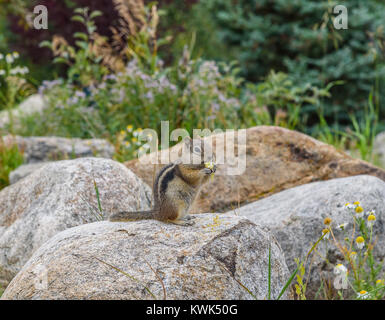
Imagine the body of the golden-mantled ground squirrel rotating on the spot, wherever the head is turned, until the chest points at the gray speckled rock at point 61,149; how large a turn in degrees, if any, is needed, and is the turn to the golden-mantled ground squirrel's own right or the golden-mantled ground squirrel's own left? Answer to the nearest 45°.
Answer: approximately 90° to the golden-mantled ground squirrel's own left

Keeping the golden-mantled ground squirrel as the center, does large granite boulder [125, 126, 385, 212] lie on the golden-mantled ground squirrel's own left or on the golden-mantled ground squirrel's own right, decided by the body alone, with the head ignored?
on the golden-mantled ground squirrel's own left

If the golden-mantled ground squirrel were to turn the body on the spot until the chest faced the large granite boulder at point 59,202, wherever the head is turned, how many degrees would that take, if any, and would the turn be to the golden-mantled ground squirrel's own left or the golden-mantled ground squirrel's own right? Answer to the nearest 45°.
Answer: approximately 135° to the golden-mantled ground squirrel's own left

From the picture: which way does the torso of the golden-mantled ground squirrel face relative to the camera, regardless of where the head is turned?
to the viewer's right

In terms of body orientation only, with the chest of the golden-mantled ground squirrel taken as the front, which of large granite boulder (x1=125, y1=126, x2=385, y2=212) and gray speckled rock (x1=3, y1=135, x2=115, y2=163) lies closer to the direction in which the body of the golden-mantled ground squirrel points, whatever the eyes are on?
the large granite boulder

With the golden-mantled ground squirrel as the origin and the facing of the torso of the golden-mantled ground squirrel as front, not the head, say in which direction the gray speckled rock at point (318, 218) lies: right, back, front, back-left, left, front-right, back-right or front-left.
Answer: front-left
